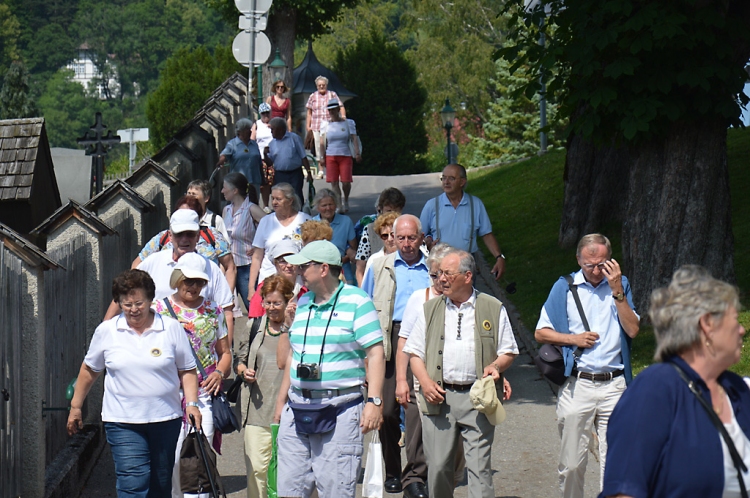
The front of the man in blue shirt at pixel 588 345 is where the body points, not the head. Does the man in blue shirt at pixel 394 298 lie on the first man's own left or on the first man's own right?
on the first man's own right

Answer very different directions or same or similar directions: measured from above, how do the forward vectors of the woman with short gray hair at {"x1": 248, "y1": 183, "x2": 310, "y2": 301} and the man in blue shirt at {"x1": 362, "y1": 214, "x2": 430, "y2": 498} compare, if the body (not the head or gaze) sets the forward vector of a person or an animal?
same or similar directions

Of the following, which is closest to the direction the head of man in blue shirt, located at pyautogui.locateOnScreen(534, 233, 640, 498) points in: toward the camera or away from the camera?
toward the camera

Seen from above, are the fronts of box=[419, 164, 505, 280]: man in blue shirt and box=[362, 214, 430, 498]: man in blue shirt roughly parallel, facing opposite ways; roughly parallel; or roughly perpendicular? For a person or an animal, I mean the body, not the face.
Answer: roughly parallel

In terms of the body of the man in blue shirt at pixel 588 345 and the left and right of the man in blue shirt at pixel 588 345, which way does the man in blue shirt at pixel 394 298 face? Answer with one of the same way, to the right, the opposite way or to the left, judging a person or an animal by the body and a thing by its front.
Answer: the same way

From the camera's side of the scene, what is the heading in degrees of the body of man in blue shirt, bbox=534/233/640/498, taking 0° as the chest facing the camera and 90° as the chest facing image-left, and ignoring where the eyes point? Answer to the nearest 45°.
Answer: approximately 0°

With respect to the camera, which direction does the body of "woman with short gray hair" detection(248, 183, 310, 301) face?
toward the camera

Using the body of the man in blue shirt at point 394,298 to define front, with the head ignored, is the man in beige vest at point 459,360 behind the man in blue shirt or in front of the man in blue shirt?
in front

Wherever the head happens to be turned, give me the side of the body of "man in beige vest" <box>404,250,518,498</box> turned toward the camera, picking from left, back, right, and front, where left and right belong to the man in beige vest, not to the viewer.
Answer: front

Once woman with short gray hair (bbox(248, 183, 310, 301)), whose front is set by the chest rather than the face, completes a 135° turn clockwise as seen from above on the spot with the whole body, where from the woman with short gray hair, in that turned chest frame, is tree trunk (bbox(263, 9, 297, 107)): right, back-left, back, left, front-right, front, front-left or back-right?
front-right

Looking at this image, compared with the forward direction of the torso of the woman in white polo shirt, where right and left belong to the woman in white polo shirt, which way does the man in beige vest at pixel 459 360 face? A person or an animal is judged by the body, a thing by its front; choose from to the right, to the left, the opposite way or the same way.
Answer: the same way

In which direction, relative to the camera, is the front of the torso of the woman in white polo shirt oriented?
toward the camera

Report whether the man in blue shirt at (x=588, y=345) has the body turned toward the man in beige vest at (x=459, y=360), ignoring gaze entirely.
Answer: no

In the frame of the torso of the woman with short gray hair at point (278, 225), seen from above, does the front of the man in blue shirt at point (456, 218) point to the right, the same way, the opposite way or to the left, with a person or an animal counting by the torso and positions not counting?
the same way

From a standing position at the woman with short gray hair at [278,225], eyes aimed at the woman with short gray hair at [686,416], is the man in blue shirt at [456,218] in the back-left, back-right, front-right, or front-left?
front-left

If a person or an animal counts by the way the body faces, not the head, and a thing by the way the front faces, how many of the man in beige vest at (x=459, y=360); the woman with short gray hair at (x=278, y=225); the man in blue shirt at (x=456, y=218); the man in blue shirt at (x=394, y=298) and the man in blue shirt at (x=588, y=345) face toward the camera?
5

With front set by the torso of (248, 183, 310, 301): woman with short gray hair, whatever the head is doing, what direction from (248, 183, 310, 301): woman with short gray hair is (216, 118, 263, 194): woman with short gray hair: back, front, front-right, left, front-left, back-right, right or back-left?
back

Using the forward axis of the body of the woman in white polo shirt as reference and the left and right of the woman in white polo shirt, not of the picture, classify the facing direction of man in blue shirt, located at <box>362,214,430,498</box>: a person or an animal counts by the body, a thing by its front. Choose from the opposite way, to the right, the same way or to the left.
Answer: the same way

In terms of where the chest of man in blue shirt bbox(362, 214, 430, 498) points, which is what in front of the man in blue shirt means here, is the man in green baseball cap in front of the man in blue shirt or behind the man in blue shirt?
in front

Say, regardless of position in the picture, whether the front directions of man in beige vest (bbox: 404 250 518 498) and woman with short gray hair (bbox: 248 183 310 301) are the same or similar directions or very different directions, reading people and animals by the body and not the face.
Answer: same or similar directions
